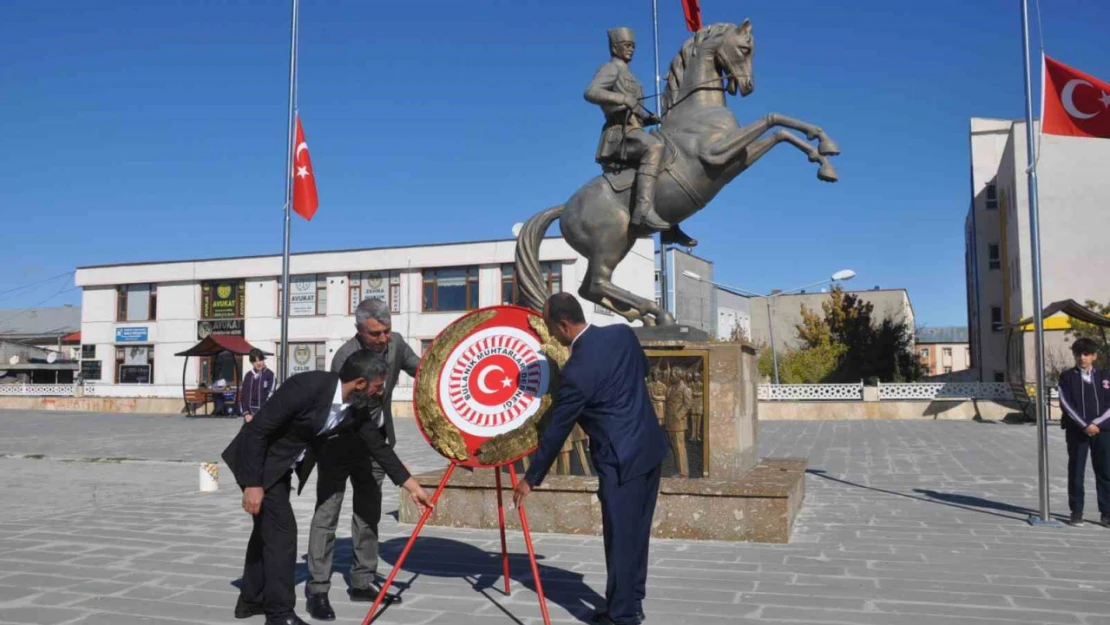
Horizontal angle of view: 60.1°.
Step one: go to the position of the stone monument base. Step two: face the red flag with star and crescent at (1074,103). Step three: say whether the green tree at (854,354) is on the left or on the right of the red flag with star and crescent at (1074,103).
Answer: left

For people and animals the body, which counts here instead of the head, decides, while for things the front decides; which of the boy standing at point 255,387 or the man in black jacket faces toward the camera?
the boy standing

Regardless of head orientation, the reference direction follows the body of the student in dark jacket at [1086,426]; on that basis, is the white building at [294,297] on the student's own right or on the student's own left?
on the student's own right

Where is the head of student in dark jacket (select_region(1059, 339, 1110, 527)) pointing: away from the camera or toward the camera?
toward the camera

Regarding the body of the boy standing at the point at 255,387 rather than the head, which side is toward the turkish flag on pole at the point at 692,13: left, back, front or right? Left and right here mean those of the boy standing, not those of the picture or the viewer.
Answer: left

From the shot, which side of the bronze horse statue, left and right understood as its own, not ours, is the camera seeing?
right

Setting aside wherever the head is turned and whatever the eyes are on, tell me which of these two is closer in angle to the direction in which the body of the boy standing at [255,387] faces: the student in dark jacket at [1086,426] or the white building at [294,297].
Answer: the student in dark jacket

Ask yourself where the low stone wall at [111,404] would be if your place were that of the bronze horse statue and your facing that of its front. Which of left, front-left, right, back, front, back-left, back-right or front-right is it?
back-left

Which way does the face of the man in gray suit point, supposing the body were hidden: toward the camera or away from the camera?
toward the camera

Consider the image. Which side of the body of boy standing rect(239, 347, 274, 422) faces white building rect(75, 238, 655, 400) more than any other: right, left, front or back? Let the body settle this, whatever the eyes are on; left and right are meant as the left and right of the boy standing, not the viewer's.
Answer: back

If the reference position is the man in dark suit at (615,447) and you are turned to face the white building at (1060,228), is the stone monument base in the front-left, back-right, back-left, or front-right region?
front-left

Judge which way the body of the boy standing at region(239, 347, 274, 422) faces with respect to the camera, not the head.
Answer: toward the camera

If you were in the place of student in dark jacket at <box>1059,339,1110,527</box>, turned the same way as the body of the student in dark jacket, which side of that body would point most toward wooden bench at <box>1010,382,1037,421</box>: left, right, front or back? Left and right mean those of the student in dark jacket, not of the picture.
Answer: back

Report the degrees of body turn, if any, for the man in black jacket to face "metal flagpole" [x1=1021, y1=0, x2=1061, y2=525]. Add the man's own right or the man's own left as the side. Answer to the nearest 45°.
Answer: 0° — they already face it

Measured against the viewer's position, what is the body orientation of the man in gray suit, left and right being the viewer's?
facing the viewer and to the right of the viewer

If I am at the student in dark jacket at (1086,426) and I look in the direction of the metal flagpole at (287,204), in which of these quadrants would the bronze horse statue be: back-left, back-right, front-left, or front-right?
front-left

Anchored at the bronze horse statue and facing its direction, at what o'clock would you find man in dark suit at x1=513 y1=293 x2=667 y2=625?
The man in dark suit is roughly at 3 o'clock from the bronze horse statue.

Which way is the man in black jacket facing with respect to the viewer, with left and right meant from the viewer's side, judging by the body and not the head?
facing to the right of the viewer
